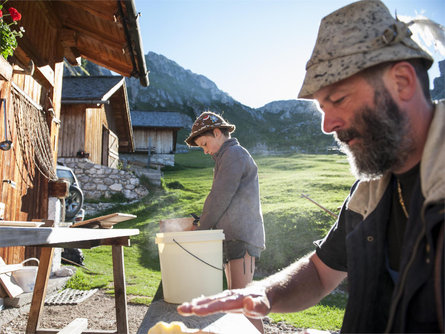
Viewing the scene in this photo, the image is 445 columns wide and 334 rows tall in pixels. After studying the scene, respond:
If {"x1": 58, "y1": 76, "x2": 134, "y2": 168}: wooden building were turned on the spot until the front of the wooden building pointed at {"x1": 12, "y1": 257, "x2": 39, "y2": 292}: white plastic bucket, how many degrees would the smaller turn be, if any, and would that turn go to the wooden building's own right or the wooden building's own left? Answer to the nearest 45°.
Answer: approximately 45° to the wooden building's own right

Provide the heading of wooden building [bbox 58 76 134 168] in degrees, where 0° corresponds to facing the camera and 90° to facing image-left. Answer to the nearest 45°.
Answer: approximately 315°

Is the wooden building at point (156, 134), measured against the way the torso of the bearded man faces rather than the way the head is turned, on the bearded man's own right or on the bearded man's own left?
on the bearded man's own right

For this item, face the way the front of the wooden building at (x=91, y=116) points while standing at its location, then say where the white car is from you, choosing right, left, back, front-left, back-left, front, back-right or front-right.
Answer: front-right

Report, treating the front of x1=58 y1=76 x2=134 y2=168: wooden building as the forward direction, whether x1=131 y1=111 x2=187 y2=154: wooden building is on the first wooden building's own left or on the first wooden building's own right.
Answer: on the first wooden building's own left

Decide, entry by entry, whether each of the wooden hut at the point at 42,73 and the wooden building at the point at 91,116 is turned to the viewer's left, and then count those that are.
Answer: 0

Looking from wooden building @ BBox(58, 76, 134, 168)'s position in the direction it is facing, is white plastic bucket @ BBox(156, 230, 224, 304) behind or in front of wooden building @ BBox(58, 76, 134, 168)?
in front

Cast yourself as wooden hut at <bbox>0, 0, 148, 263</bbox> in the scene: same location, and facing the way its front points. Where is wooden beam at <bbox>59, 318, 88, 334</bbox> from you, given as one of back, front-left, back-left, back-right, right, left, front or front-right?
front-right

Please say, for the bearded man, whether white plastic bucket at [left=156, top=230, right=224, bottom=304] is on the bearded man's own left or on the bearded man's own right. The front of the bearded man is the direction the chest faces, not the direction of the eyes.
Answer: on the bearded man's own right

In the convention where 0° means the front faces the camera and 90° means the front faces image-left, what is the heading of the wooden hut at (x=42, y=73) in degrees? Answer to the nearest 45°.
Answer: approximately 315°

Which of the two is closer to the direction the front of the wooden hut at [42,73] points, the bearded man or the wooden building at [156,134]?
the bearded man

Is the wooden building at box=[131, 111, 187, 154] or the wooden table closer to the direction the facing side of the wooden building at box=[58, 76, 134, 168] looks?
the wooden table

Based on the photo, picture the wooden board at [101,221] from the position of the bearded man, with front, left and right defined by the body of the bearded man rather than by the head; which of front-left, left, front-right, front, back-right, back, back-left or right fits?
right

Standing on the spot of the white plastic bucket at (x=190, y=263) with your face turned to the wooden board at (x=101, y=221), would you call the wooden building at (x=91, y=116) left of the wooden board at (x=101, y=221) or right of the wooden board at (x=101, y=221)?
right

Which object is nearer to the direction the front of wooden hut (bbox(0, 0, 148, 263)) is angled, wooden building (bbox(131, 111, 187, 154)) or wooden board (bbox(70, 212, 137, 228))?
the wooden board
